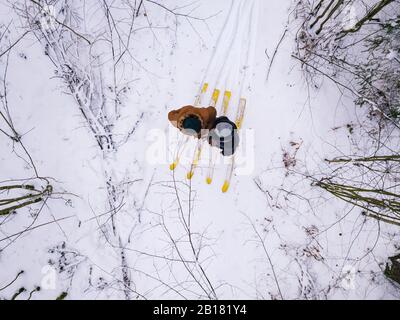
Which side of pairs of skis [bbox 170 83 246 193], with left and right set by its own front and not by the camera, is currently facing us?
front
